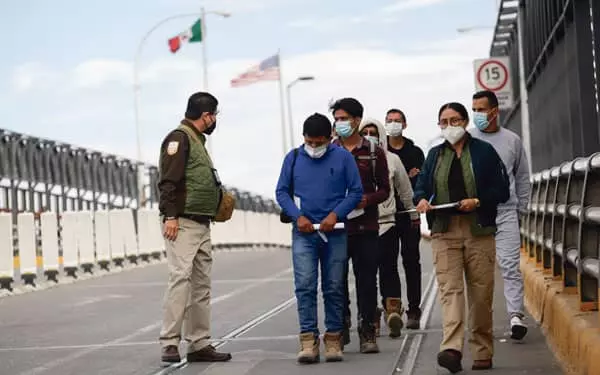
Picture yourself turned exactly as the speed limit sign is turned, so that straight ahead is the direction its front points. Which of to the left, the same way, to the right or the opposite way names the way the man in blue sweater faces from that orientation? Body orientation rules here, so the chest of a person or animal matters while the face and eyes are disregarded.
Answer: the same way

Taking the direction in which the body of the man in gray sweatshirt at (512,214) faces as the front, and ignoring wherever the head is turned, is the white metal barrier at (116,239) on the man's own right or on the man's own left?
on the man's own right

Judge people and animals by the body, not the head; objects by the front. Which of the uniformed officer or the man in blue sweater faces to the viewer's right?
the uniformed officer

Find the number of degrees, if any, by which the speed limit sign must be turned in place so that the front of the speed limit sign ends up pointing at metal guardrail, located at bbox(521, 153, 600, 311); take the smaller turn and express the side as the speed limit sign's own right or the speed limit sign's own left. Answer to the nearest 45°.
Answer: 0° — it already faces it

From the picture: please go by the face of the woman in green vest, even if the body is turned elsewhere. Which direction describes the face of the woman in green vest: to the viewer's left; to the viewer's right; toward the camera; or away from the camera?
toward the camera

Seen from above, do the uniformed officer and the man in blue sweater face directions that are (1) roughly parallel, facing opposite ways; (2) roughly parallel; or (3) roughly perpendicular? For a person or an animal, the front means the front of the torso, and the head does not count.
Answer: roughly perpendicular

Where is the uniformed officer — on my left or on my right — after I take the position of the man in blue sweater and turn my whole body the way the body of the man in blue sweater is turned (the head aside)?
on my right

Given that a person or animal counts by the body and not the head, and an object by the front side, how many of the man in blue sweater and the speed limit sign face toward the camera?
2

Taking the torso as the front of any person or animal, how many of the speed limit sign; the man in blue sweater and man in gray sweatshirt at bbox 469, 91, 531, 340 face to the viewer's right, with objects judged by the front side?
0

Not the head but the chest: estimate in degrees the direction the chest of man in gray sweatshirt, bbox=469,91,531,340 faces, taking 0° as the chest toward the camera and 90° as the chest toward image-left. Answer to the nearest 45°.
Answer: approximately 45°

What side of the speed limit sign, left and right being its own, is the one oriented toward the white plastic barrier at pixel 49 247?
right

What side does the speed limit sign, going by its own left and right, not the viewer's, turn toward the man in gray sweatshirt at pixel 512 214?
front

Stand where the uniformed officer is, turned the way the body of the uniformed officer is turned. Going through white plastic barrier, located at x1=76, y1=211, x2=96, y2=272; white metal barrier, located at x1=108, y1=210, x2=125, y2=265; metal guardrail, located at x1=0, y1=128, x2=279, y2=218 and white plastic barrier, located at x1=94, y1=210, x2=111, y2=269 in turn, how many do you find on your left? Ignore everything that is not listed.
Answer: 4

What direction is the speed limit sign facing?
toward the camera

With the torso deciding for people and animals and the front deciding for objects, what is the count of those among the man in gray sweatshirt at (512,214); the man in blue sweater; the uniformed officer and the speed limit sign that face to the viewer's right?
1

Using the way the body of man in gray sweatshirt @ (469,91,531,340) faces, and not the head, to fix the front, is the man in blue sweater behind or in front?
in front

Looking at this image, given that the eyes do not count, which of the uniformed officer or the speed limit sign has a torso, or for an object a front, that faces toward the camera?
the speed limit sign

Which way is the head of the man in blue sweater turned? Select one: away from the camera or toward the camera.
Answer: toward the camera

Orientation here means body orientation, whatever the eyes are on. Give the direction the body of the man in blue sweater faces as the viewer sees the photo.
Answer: toward the camera

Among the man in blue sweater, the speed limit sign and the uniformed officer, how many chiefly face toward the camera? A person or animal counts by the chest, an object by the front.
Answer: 2

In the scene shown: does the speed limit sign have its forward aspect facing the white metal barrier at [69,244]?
no
